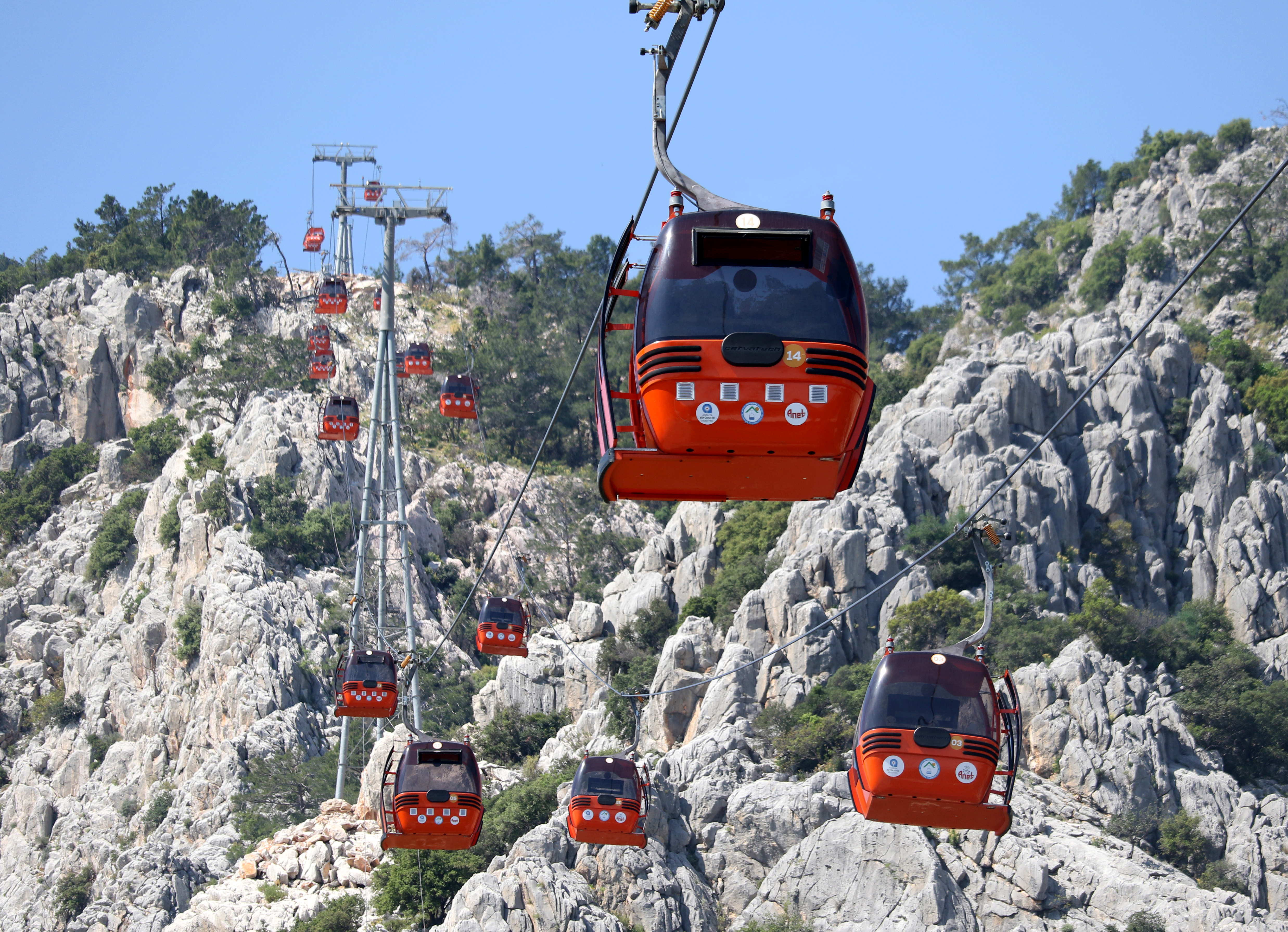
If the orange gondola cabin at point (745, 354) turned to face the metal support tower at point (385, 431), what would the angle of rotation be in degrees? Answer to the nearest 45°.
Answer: approximately 180°

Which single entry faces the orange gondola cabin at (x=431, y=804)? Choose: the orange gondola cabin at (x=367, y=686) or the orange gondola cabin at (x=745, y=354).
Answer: the orange gondola cabin at (x=367, y=686)

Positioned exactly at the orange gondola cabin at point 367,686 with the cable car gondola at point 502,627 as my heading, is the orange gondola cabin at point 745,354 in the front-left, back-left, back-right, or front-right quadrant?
back-right

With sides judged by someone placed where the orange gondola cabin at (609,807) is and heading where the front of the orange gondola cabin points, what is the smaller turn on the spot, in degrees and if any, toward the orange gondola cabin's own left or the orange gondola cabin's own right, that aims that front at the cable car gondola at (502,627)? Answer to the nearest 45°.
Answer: approximately 180°

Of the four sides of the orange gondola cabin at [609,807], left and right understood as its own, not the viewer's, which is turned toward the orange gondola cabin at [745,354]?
front

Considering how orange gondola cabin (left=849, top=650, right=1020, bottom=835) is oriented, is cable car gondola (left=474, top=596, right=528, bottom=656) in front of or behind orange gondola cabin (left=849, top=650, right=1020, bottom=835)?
behind

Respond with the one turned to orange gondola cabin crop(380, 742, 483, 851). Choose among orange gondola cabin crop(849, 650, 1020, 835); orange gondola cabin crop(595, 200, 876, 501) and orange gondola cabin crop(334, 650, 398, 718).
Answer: orange gondola cabin crop(334, 650, 398, 718)

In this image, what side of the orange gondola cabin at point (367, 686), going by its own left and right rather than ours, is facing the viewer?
front

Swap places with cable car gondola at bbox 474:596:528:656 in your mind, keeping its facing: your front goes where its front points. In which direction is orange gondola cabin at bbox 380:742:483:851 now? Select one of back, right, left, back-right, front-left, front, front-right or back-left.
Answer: front

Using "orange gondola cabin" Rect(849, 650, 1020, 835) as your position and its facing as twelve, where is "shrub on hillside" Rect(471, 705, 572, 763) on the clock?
The shrub on hillside is roughly at 5 o'clock from the orange gondola cabin.

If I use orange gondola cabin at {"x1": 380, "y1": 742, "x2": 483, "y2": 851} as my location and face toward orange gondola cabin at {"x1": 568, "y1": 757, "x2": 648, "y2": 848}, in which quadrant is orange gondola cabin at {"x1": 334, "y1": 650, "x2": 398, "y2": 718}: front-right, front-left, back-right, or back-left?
front-left

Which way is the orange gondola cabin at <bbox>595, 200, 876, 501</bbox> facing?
toward the camera

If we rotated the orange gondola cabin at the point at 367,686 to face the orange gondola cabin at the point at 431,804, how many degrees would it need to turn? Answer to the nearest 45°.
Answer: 0° — it already faces it

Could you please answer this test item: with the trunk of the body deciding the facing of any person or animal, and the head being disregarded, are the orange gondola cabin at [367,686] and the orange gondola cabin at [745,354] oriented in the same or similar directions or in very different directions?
same or similar directions
